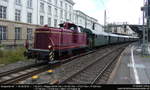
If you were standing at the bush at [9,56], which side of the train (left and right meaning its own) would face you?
right

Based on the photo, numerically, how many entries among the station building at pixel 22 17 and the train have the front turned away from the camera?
0

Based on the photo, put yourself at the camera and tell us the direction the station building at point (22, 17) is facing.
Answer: facing the viewer and to the right of the viewer

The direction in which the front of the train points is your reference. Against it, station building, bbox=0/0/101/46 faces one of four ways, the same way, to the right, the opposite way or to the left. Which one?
to the left

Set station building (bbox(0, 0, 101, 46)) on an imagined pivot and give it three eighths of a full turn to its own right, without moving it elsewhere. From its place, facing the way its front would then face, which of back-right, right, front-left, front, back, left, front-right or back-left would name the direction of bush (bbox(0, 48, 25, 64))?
left
